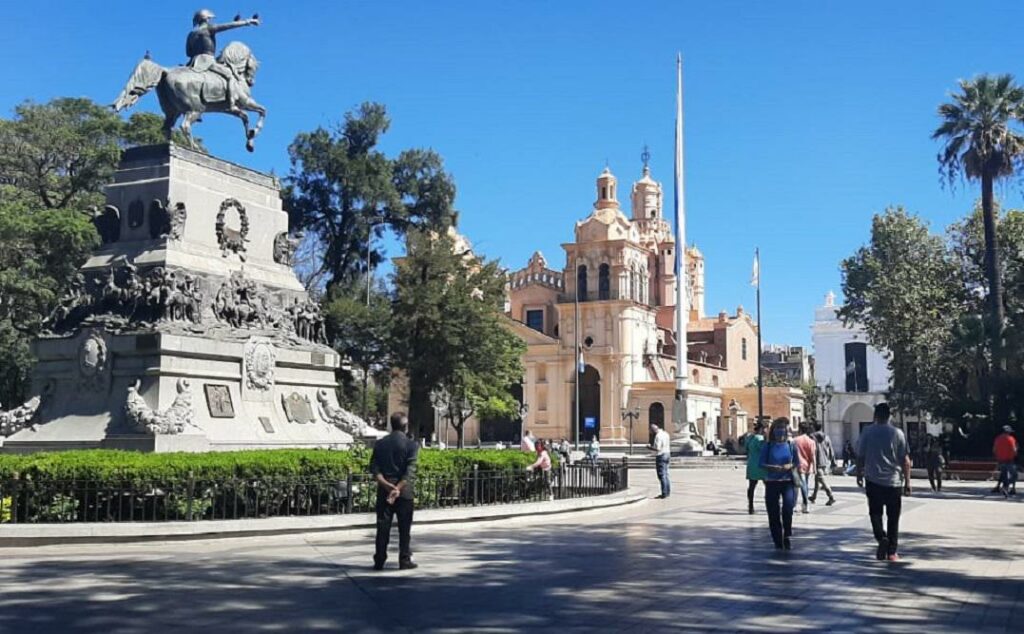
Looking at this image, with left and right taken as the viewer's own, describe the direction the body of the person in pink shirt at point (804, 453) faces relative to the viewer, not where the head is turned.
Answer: facing away from the viewer

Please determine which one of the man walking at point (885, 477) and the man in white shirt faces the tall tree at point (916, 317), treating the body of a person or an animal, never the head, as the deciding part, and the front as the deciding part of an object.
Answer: the man walking

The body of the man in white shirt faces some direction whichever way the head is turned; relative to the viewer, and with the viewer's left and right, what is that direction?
facing to the left of the viewer

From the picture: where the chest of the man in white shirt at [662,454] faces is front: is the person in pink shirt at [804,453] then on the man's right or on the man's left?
on the man's left

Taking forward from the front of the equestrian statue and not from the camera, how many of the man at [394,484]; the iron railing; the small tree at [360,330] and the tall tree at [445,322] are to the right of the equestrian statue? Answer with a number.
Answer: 2

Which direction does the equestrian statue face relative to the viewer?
to the viewer's right

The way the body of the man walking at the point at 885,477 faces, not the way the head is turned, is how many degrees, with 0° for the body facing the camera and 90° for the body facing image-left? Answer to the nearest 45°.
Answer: approximately 180°

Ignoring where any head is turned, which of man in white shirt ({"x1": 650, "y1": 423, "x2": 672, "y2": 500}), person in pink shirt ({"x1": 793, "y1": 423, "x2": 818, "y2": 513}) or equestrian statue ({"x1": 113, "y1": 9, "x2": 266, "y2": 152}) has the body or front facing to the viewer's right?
the equestrian statue

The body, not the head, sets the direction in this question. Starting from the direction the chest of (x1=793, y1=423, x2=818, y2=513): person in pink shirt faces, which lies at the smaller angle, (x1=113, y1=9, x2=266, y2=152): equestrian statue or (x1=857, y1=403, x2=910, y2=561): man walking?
the equestrian statue

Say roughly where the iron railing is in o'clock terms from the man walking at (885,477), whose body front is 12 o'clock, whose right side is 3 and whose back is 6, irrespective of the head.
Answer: The iron railing is roughly at 9 o'clock from the man walking.

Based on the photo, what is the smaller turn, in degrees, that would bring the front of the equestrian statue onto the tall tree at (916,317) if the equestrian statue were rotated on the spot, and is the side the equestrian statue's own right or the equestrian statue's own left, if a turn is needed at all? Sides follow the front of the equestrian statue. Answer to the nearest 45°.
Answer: approximately 45° to the equestrian statue's own left

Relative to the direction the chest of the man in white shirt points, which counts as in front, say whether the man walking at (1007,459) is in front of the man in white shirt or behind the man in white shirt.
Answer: behind

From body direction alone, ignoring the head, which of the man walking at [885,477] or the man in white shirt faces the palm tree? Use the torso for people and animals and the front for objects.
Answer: the man walking
